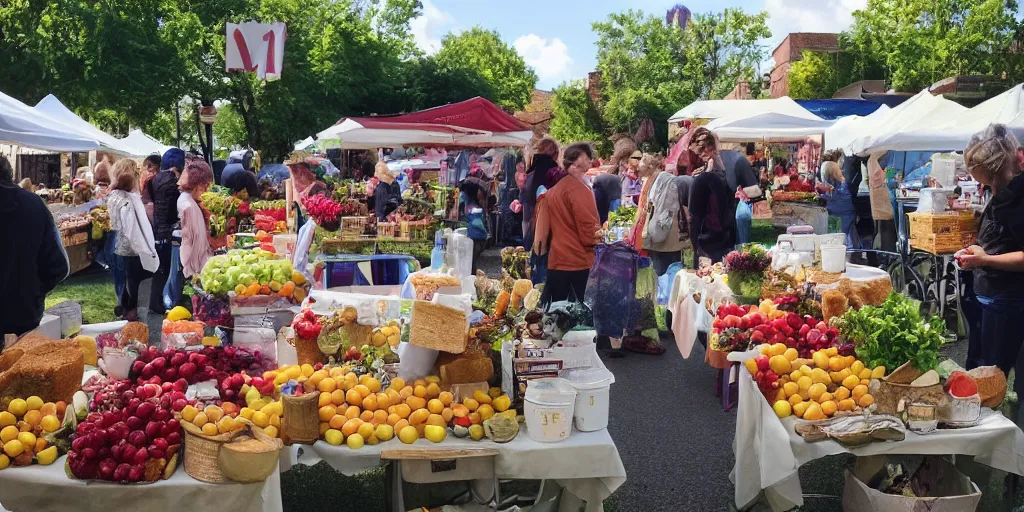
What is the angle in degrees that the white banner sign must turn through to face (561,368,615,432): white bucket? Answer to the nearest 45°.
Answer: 0° — it already faces it

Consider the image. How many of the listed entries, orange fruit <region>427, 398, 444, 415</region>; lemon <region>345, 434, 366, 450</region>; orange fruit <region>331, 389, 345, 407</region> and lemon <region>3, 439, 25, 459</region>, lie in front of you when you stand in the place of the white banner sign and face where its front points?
4

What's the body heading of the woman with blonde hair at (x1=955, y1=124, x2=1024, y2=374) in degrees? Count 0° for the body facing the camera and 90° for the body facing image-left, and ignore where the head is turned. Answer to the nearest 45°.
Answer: approximately 90°

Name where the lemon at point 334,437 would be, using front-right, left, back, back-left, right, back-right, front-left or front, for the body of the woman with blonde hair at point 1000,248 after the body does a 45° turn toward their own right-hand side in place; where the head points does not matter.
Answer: left

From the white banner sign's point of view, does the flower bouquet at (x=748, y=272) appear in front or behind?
in front

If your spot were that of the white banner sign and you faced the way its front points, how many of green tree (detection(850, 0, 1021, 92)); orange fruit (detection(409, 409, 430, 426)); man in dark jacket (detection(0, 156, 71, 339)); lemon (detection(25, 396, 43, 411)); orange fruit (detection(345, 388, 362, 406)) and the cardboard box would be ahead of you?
5

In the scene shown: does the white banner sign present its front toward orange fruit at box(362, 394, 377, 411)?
yes

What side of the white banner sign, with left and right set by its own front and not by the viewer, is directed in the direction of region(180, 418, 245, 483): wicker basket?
front

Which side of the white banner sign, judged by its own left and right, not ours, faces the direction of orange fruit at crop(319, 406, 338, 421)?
front

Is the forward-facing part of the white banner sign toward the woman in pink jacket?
yes

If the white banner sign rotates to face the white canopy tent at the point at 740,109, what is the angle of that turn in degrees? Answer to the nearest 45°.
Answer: approximately 90° to its left

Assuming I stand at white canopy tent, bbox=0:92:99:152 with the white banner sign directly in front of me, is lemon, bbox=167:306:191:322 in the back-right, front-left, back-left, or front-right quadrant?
back-right

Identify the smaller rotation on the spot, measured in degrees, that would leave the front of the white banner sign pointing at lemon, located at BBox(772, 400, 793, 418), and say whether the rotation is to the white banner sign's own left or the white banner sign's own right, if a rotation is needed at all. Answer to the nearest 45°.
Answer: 0° — it already faces it

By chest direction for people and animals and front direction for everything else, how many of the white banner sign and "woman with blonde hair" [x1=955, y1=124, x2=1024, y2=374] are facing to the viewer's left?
1

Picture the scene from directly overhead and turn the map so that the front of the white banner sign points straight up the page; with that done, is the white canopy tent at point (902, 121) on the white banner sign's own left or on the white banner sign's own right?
on the white banner sign's own left

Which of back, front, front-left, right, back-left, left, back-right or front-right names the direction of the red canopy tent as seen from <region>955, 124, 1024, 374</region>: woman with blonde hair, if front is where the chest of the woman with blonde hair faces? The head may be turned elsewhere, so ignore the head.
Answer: front-right

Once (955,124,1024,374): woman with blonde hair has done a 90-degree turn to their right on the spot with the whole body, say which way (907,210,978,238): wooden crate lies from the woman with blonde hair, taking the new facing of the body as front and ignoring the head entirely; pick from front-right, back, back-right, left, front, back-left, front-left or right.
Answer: front

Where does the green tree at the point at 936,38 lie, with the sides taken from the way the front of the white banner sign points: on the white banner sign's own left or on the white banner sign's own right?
on the white banner sign's own left

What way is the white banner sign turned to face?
toward the camera

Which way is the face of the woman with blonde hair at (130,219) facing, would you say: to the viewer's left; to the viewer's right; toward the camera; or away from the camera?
away from the camera
